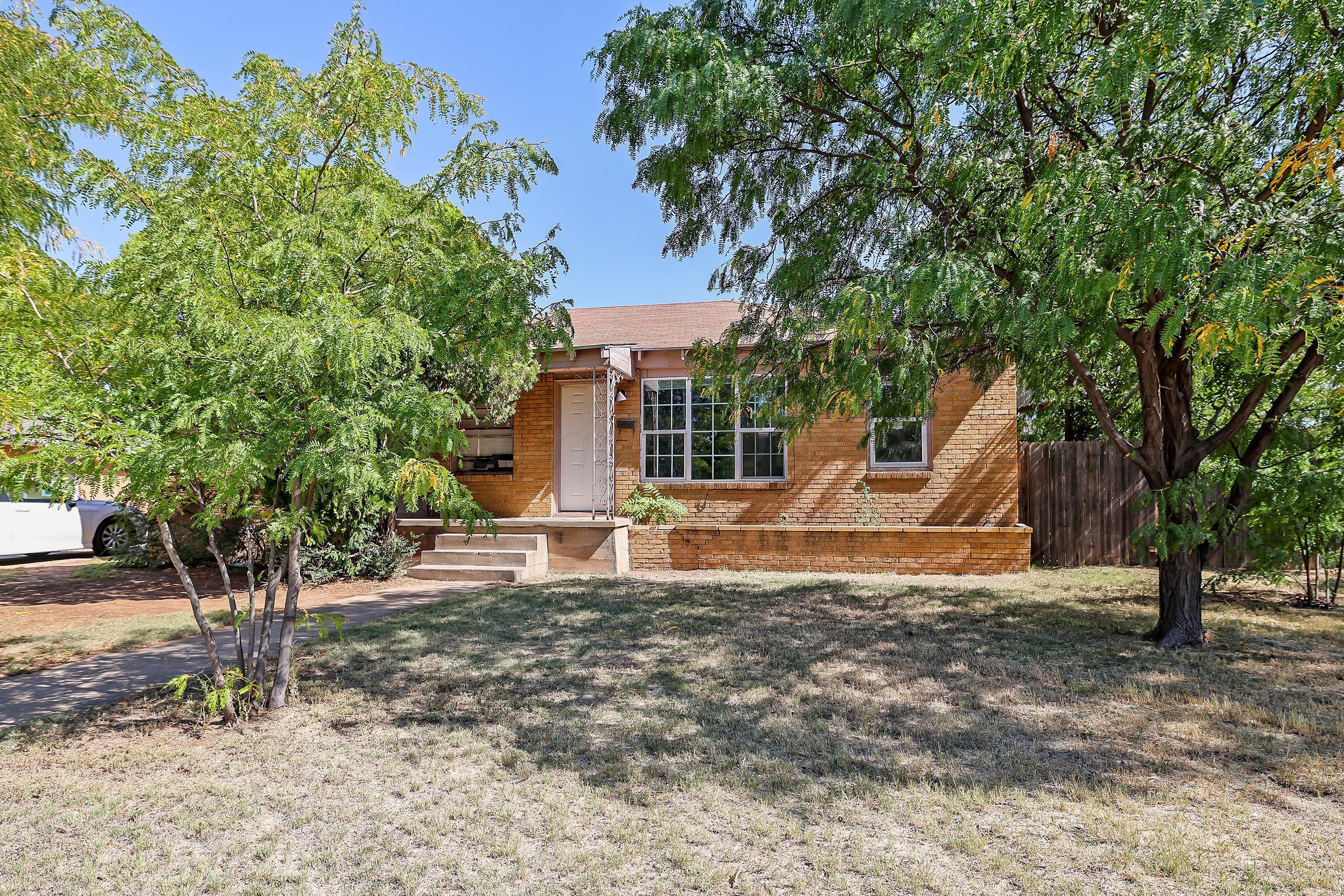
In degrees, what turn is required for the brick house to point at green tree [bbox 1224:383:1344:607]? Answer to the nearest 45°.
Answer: approximately 45° to its left

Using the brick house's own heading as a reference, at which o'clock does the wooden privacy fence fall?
The wooden privacy fence is roughly at 9 o'clock from the brick house.

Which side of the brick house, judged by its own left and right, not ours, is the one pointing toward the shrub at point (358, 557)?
right

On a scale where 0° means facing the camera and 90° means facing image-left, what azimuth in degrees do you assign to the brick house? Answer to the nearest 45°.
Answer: approximately 0°

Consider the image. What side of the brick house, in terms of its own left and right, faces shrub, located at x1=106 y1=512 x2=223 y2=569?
right

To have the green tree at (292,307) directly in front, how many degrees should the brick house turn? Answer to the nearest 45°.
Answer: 0° — it already faces it
